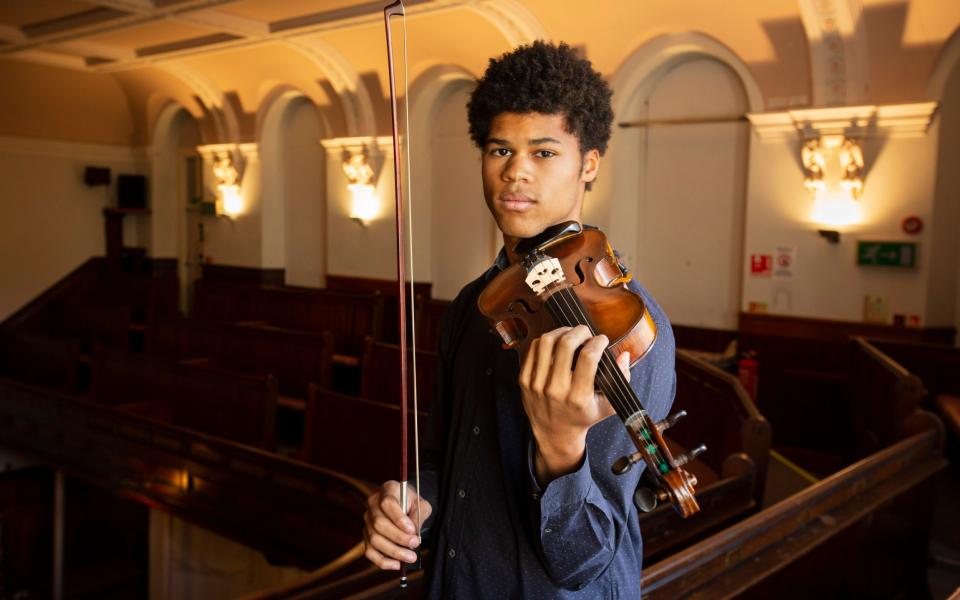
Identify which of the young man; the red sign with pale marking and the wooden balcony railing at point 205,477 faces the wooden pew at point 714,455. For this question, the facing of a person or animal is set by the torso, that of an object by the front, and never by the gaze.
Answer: the red sign with pale marking

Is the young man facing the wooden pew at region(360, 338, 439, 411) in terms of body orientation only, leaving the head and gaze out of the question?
no

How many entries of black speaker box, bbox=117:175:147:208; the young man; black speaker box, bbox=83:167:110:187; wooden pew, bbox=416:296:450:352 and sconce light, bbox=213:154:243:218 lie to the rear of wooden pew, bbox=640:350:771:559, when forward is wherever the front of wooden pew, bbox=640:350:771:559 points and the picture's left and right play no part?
4

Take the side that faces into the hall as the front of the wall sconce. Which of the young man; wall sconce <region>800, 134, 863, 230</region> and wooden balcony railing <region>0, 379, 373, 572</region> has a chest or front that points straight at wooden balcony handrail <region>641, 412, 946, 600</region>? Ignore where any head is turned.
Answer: the wall sconce

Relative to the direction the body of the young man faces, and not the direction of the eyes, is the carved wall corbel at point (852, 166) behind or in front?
behind

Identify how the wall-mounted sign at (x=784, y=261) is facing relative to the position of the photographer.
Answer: facing the viewer

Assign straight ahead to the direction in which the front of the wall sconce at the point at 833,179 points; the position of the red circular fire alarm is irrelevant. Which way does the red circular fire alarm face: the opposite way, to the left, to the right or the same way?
the same way

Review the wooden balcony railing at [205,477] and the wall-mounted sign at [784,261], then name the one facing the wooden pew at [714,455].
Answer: the wall-mounted sign

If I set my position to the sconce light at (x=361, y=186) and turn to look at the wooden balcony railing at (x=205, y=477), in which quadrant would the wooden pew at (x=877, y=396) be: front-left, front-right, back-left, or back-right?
front-left

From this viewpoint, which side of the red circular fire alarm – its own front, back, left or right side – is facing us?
front

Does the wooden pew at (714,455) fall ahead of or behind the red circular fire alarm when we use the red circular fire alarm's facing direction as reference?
ahead

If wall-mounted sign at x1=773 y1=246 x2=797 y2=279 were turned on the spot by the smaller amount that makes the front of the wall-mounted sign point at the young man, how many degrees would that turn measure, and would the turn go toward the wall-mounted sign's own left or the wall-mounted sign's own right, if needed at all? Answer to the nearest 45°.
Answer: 0° — it already faces them

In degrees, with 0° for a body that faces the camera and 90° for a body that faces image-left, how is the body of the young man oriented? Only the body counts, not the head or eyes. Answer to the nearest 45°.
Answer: approximately 45°

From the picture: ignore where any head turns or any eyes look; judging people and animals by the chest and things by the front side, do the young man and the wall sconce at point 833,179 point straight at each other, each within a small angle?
no

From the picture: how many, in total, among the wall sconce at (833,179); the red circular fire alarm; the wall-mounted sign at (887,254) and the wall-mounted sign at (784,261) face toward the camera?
4

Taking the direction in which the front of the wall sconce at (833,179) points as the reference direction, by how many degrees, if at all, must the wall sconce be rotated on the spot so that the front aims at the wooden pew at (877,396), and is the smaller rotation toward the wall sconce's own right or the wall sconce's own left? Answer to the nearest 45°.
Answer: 0° — it already faces it
